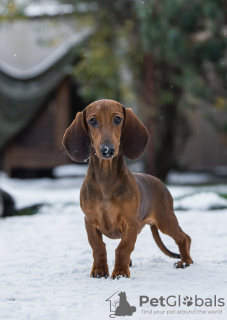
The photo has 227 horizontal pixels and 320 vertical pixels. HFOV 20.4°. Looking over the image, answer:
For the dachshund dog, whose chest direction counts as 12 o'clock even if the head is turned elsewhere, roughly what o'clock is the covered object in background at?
The covered object in background is roughly at 4 o'clock from the dachshund dog.

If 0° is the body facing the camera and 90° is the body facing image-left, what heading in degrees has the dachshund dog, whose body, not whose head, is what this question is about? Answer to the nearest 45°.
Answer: approximately 45°
